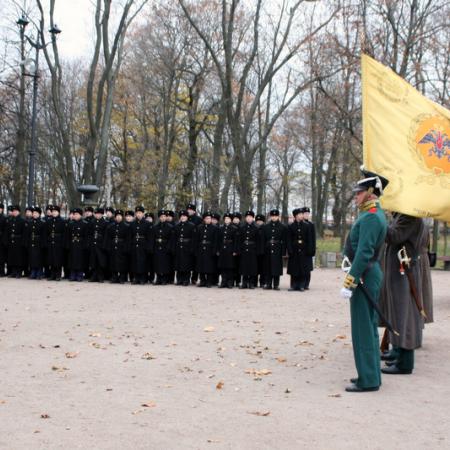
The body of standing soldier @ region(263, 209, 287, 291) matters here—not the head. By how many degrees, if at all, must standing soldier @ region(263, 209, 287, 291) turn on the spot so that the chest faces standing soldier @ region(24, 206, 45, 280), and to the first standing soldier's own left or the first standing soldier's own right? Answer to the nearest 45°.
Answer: approximately 90° to the first standing soldier's own right

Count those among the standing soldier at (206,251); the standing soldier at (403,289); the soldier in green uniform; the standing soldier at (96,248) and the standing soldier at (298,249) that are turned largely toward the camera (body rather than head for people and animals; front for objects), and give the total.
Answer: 3

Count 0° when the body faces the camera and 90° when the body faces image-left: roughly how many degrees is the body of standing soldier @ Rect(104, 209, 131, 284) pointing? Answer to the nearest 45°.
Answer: approximately 0°

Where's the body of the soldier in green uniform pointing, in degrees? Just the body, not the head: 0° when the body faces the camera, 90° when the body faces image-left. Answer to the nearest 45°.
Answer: approximately 90°

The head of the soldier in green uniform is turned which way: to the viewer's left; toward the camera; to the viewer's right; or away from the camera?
to the viewer's left

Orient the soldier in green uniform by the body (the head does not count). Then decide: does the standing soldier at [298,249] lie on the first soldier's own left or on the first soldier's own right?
on the first soldier's own right

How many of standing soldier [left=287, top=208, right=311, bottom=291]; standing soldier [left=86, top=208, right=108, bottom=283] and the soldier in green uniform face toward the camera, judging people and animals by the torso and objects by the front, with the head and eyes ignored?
2

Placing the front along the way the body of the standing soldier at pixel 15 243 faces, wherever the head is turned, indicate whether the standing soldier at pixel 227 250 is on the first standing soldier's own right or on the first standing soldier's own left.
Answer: on the first standing soldier's own left

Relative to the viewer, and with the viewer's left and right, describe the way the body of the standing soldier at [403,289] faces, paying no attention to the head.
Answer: facing to the left of the viewer

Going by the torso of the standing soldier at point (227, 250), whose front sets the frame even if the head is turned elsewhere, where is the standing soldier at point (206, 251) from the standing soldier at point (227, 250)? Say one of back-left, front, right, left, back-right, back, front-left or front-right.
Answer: right

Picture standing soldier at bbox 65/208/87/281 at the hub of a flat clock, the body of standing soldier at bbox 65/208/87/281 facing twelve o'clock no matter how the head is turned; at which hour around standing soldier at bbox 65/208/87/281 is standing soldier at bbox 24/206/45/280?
standing soldier at bbox 24/206/45/280 is roughly at 4 o'clock from standing soldier at bbox 65/208/87/281.

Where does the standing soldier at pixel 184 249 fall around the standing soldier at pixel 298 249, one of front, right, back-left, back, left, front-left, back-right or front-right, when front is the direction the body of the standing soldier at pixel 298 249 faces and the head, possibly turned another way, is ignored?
right
